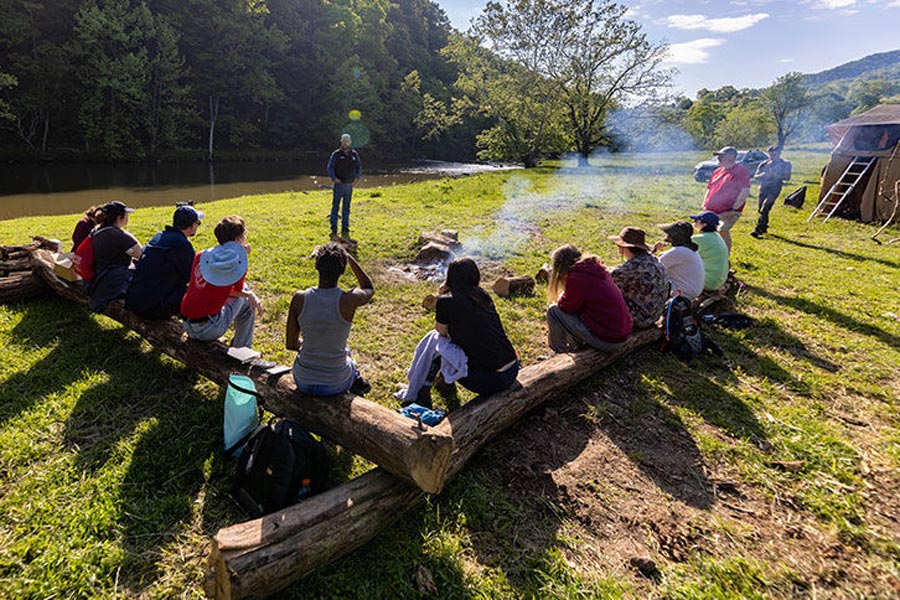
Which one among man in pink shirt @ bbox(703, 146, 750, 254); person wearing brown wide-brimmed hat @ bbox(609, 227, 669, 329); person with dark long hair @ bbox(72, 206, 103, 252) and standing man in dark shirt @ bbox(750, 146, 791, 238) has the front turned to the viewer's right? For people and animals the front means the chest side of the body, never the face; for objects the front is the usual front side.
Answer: the person with dark long hair

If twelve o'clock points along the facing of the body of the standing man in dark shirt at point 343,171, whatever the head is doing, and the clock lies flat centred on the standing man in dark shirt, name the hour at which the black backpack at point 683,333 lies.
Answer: The black backpack is roughly at 11 o'clock from the standing man in dark shirt.

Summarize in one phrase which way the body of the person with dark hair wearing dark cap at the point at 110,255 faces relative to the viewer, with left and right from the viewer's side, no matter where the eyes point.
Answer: facing away from the viewer and to the right of the viewer

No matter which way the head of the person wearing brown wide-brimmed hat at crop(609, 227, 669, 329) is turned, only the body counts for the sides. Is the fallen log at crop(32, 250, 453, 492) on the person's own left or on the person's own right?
on the person's own left

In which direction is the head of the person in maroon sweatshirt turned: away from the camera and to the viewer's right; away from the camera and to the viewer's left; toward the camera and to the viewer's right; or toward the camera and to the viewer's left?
away from the camera and to the viewer's left

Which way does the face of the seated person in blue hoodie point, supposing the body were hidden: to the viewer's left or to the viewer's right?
to the viewer's right

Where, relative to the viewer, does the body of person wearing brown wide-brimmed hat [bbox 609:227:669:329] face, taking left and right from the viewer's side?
facing away from the viewer and to the left of the viewer

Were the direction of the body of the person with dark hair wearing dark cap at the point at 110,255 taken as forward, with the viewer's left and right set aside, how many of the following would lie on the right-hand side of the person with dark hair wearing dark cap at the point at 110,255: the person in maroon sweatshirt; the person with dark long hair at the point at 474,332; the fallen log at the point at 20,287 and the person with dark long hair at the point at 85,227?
2

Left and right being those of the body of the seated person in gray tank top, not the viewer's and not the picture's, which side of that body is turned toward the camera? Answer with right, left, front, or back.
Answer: back

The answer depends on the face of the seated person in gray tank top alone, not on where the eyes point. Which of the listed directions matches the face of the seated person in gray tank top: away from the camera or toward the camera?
away from the camera

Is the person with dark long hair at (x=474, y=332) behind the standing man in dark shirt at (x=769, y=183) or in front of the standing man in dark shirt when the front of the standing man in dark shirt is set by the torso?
in front

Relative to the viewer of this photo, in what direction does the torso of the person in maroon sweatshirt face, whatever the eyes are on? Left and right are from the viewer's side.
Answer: facing away from the viewer and to the left of the viewer

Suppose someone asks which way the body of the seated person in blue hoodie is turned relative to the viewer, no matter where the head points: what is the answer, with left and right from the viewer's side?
facing away from the viewer and to the right of the viewer

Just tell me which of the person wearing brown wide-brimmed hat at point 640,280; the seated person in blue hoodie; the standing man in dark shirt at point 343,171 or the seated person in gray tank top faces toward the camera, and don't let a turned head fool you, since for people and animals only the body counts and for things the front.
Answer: the standing man in dark shirt

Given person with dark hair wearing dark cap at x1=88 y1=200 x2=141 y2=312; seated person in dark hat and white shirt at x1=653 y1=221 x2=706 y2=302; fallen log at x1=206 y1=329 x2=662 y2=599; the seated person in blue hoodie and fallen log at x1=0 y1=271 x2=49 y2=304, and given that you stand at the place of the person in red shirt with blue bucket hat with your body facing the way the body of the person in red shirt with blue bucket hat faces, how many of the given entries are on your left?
3
